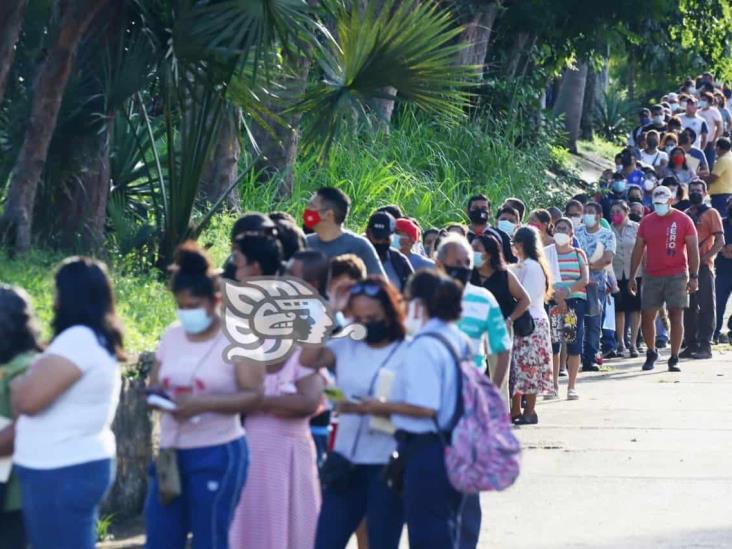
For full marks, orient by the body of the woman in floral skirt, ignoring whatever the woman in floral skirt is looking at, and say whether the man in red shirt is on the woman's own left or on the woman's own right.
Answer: on the woman's own right

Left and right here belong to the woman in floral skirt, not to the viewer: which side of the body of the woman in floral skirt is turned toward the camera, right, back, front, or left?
left

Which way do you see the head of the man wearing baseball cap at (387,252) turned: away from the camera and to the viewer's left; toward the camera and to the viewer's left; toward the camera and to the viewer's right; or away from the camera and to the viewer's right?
toward the camera and to the viewer's left

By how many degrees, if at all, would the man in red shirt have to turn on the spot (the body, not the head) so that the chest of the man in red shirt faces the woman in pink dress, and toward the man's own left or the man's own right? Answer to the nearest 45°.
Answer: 0° — they already face them

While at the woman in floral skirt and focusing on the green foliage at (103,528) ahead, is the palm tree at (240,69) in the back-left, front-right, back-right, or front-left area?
front-right

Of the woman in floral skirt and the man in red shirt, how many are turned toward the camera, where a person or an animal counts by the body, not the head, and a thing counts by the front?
1

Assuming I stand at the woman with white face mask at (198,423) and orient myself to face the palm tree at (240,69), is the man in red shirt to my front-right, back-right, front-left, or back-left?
front-right

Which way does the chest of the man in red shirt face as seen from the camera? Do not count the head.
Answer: toward the camera
